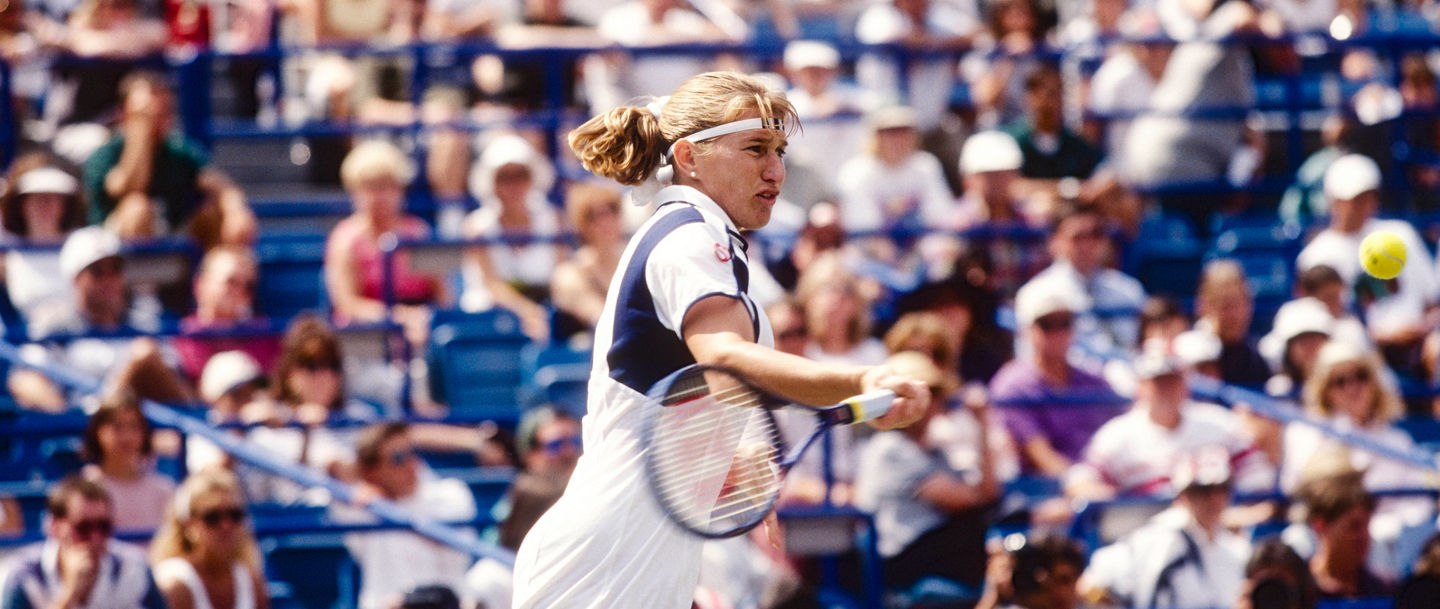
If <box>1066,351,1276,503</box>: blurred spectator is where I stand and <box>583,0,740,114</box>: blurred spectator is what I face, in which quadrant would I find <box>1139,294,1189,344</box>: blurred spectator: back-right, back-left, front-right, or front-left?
front-right

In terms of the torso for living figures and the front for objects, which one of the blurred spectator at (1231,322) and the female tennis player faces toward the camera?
the blurred spectator

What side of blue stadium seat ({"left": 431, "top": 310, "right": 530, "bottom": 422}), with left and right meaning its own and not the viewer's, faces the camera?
front

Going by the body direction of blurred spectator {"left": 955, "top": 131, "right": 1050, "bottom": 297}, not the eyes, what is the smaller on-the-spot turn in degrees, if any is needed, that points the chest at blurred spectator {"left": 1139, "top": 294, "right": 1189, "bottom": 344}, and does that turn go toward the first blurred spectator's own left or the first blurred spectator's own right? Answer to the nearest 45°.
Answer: approximately 45° to the first blurred spectator's own left

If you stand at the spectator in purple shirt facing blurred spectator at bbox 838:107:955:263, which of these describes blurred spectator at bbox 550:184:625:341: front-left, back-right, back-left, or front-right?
front-left

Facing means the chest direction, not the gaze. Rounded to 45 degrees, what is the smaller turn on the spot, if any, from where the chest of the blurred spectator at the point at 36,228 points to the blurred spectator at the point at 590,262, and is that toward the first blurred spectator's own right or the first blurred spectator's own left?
approximately 45° to the first blurred spectator's own left

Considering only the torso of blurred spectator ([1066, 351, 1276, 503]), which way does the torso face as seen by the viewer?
toward the camera

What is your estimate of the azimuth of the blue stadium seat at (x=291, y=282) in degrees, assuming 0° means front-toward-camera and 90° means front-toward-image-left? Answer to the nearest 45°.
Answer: approximately 0°

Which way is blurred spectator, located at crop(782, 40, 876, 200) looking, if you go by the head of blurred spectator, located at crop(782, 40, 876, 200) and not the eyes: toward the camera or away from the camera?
toward the camera

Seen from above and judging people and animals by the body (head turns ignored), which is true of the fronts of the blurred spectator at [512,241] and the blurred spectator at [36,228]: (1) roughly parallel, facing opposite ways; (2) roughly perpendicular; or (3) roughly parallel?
roughly parallel

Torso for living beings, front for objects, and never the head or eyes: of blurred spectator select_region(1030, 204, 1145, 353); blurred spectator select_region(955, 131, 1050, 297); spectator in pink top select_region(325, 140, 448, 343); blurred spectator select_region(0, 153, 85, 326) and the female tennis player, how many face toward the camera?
4

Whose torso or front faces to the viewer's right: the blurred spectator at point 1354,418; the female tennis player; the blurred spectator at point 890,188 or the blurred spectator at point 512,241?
the female tennis player
